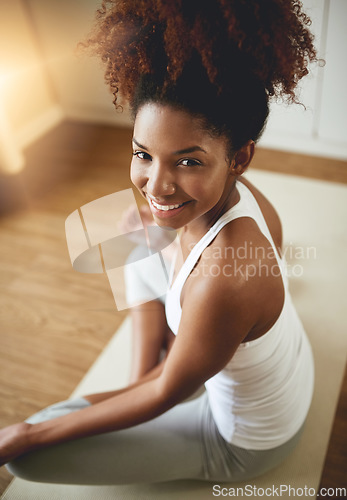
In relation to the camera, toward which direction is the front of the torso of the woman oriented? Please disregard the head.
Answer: to the viewer's left
